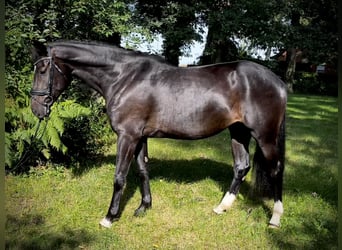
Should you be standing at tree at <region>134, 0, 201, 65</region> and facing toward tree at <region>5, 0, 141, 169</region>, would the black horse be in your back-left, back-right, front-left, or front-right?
front-left

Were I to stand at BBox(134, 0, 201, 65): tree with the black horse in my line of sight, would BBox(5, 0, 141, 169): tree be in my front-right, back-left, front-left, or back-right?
front-right

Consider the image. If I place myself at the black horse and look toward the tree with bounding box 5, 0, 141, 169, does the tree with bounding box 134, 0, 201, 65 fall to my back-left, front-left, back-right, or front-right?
front-right

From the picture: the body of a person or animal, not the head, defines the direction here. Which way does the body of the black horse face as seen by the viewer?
to the viewer's left

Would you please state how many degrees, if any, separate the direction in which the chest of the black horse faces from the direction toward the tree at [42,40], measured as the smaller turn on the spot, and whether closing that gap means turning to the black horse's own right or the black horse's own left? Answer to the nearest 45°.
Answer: approximately 45° to the black horse's own right

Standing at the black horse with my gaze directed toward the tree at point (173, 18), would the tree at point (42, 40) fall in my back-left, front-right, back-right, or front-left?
front-left

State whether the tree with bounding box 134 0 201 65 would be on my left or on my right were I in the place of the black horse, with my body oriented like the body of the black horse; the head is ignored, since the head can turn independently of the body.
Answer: on my right
